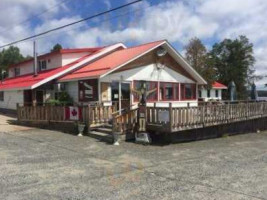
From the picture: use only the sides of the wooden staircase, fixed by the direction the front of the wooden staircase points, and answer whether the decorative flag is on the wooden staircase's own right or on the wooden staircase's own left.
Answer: on the wooden staircase's own right

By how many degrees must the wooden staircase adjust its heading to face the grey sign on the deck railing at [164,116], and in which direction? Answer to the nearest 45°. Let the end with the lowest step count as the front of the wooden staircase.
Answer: approximately 90° to its left

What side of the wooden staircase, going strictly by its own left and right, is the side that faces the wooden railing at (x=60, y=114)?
right

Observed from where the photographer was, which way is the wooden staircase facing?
facing the viewer and to the left of the viewer

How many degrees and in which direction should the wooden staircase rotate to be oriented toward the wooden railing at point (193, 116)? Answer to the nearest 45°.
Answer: approximately 135° to its left

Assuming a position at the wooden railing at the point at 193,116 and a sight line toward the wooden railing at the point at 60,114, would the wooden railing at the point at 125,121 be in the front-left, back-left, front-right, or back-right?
front-left
